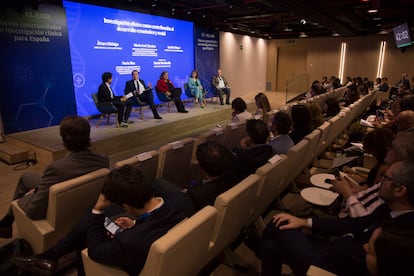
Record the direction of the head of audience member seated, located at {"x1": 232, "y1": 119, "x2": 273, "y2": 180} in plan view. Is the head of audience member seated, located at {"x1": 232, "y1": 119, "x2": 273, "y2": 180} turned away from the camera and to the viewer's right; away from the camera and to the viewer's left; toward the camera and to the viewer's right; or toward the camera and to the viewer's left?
away from the camera and to the viewer's left

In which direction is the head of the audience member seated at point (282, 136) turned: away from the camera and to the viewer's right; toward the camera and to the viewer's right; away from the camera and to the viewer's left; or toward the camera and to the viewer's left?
away from the camera and to the viewer's left

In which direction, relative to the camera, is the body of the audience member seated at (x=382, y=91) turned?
to the viewer's left

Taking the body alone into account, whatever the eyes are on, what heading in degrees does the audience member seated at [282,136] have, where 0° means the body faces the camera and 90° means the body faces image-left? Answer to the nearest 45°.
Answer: approximately 135°

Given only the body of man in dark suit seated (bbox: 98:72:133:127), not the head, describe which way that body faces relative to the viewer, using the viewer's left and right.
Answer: facing to the right of the viewer

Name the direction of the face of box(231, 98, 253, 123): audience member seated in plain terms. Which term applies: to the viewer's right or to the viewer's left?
to the viewer's left

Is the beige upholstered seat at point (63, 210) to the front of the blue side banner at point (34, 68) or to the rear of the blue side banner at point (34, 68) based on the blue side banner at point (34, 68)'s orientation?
to the front

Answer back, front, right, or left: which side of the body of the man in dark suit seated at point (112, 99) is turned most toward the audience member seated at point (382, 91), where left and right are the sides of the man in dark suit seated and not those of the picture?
front

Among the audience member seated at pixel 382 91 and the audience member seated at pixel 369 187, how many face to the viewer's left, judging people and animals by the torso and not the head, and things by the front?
2

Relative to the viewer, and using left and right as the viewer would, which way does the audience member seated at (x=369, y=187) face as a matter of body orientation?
facing to the left of the viewer

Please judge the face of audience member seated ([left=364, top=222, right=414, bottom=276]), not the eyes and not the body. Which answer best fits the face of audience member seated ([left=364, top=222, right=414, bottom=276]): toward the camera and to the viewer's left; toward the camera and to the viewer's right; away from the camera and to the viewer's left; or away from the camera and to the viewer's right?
away from the camera and to the viewer's left

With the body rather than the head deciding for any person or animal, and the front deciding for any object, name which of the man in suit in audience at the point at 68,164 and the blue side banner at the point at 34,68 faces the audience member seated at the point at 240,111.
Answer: the blue side banner

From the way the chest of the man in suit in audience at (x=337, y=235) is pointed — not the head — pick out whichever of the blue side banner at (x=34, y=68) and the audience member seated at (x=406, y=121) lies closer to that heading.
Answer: the blue side banner

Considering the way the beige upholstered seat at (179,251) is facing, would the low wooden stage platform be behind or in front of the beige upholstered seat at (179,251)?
in front

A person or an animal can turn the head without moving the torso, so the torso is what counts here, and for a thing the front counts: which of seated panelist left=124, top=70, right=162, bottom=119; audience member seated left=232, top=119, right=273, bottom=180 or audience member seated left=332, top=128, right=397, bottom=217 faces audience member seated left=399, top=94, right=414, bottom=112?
the seated panelist
